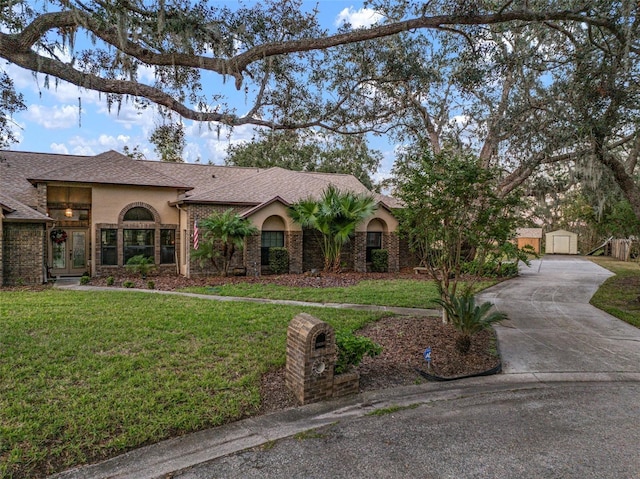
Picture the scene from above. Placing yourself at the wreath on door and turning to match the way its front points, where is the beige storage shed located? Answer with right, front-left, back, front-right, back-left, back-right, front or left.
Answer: left

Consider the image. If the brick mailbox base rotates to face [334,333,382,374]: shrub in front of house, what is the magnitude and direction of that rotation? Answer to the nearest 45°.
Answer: approximately 90° to its left

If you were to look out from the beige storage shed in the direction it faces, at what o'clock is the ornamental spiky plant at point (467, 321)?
The ornamental spiky plant is roughly at 12 o'clock from the beige storage shed.

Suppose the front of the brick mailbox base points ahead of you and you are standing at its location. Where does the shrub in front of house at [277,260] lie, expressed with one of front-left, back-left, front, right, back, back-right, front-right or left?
back-left

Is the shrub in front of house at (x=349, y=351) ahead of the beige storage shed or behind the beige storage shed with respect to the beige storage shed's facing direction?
ahead

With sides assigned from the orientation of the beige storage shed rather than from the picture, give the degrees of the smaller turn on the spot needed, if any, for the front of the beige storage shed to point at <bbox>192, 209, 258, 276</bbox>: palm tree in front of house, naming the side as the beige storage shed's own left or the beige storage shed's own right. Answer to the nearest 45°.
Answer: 0° — it already faces it

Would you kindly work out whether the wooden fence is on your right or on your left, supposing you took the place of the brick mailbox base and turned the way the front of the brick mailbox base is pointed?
on your left

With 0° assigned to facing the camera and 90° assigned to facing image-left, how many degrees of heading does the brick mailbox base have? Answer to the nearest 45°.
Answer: approximately 315°

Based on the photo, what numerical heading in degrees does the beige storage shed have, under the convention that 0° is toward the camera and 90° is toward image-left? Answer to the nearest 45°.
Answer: approximately 0°

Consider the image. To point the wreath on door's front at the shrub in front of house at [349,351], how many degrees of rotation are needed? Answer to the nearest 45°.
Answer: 0° — it already faces it

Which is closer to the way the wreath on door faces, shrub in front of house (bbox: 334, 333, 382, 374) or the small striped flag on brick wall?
the shrub in front of house
